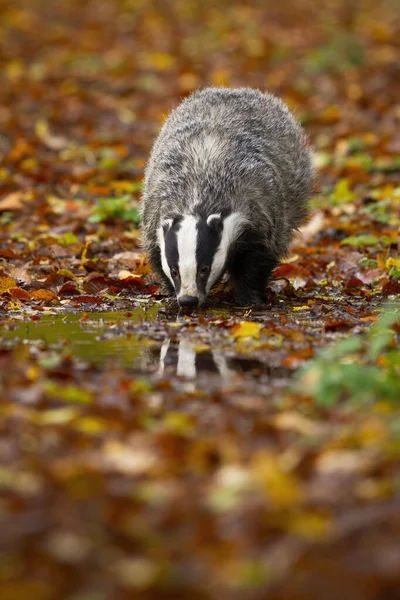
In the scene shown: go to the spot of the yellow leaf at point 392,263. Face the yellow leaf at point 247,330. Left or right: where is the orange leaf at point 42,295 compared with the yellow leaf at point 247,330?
right

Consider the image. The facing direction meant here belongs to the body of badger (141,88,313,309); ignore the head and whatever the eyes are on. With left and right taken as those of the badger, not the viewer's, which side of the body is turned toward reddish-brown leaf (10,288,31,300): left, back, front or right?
right

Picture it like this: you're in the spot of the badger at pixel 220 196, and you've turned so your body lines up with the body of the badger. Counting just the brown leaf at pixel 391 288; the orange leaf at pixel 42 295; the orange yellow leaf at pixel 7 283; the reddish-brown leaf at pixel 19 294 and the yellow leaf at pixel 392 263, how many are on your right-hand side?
3

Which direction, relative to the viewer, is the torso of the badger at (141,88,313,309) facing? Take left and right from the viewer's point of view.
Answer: facing the viewer

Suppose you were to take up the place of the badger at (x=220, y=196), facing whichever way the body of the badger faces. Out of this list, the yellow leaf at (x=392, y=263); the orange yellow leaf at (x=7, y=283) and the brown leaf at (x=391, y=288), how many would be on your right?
1

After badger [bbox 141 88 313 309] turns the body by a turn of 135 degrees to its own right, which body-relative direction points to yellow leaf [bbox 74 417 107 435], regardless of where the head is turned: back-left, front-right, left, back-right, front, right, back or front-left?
back-left

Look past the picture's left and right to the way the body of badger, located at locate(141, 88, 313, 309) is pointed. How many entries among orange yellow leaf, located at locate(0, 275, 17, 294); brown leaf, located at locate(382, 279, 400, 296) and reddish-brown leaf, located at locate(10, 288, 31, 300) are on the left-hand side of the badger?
1

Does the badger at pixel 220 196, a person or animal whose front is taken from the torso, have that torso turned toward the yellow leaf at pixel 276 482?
yes

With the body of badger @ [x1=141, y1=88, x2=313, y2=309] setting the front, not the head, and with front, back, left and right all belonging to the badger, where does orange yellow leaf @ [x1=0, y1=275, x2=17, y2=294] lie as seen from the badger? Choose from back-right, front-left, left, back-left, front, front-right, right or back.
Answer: right

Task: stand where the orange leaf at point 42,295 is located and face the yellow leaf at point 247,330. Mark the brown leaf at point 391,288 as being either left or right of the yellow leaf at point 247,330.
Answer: left

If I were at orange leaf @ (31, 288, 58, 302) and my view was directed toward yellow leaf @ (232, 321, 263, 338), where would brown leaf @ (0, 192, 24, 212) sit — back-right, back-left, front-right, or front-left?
back-left
